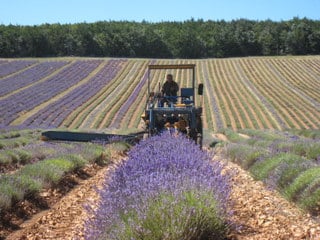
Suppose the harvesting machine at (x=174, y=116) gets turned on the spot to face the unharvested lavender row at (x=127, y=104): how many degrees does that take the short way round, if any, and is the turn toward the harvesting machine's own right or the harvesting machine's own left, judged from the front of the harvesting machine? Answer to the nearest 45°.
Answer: approximately 180°

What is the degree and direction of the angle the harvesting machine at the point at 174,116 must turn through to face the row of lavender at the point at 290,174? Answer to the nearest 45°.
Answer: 0° — it already faces it

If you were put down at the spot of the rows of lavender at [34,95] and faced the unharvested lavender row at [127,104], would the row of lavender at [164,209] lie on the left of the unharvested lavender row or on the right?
right

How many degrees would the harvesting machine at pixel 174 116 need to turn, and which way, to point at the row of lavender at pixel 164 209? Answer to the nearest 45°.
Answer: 0° — it already faces it

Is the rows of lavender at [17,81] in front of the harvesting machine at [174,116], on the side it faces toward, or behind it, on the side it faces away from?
behind

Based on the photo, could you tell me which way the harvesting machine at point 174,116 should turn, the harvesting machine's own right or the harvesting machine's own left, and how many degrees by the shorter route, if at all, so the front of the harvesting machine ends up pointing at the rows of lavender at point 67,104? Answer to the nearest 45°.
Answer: approximately 180°

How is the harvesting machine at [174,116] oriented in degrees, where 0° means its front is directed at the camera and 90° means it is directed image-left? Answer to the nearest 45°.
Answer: approximately 0°

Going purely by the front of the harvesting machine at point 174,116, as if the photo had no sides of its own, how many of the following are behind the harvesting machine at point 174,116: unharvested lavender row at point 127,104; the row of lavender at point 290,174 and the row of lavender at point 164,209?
1

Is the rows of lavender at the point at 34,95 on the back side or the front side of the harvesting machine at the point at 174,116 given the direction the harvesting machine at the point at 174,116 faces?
on the back side
